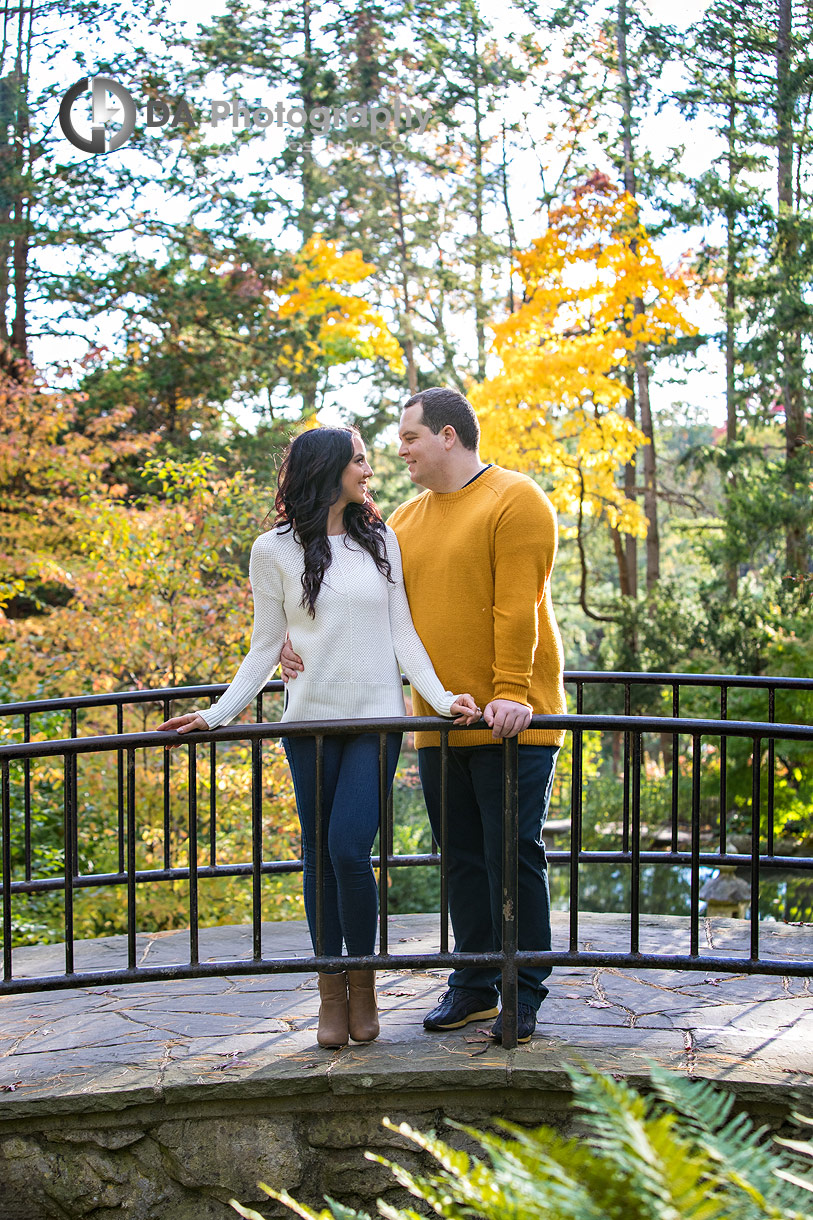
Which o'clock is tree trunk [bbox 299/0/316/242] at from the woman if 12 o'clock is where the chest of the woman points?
The tree trunk is roughly at 6 o'clock from the woman.

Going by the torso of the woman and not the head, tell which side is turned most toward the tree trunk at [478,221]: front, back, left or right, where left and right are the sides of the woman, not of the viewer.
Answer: back

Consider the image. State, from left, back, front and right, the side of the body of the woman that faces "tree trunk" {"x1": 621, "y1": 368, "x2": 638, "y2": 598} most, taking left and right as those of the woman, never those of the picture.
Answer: back

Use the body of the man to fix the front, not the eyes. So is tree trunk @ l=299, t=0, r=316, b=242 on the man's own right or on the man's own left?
on the man's own right

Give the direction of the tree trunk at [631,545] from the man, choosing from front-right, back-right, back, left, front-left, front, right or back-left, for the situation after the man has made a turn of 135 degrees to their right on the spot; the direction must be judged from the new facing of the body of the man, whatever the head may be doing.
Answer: front

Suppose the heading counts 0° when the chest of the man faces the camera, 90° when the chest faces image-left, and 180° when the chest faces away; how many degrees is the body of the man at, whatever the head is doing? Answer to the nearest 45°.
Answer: approximately 45°

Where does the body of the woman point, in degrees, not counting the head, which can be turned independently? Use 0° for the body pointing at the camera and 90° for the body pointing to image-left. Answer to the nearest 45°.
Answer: approximately 0°

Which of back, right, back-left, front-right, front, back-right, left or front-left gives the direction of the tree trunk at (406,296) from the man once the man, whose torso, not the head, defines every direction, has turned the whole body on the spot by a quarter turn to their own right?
front-right

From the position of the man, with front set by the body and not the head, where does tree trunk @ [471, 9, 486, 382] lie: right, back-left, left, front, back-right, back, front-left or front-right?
back-right

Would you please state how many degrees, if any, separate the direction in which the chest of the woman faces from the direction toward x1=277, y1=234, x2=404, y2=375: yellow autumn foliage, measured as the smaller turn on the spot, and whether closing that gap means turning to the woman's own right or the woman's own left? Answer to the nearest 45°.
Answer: approximately 180°

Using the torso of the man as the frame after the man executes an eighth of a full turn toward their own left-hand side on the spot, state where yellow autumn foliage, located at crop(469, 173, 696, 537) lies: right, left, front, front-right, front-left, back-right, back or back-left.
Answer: back

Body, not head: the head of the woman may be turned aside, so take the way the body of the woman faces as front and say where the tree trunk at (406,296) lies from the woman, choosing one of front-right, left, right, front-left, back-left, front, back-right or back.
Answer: back

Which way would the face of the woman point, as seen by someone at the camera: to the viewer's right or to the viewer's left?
to the viewer's right
